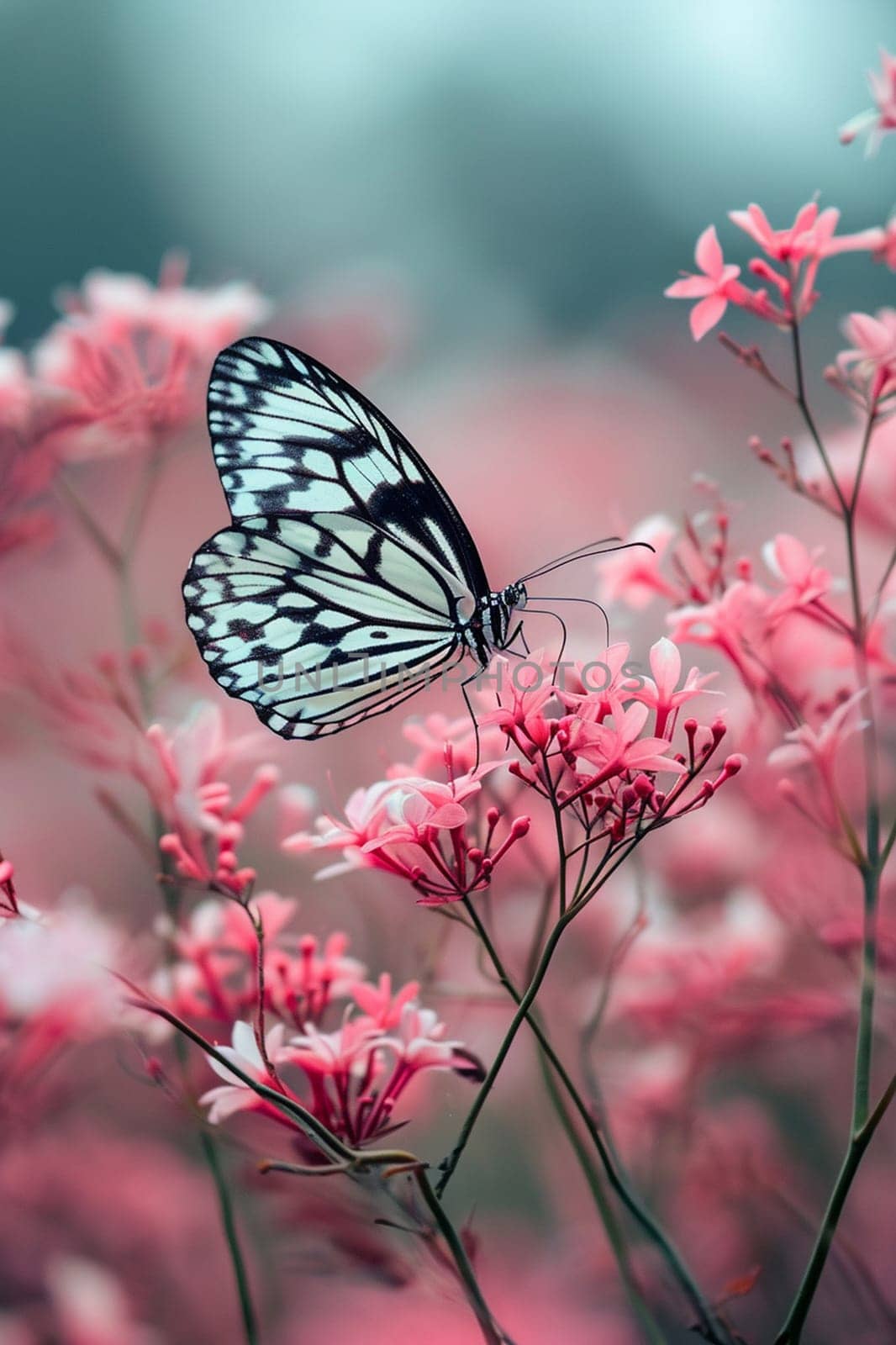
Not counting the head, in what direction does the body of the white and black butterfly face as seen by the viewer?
to the viewer's right
